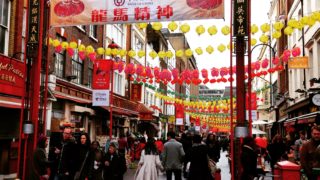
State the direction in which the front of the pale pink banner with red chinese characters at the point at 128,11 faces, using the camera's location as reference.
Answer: facing the viewer

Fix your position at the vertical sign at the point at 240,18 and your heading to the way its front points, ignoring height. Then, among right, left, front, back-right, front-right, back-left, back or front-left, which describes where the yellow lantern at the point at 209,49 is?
back

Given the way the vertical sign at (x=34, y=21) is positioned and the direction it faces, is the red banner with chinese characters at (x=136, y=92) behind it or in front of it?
behind

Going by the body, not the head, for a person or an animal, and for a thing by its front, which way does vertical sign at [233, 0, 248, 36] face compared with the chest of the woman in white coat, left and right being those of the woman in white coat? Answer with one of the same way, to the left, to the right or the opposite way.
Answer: the opposite way

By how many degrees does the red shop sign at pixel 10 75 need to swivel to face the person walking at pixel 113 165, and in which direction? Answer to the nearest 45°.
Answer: approximately 45° to its right

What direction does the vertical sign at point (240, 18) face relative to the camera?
toward the camera

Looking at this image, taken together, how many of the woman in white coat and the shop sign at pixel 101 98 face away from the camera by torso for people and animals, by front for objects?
1

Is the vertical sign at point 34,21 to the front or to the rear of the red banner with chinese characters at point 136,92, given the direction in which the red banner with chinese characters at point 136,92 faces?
to the front

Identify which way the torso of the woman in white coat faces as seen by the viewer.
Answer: away from the camera

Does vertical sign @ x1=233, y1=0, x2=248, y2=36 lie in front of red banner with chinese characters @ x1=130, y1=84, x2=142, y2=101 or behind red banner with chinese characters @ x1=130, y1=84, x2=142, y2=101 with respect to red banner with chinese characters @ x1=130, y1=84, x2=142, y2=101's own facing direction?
in front

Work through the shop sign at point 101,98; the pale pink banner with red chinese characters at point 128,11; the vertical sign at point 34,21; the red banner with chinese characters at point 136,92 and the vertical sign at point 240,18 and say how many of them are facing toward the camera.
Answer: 5

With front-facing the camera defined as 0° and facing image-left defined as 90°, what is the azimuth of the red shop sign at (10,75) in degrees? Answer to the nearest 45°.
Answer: approximately 315°

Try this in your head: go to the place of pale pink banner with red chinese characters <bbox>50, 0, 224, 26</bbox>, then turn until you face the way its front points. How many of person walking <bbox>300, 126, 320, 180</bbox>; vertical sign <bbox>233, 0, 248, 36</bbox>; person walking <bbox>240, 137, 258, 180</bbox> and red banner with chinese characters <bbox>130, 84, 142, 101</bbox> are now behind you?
1

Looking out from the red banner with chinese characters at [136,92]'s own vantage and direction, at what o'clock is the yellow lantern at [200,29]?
The yellow lantern is roughly at 12 o'clock from the red banner with chinese characters.

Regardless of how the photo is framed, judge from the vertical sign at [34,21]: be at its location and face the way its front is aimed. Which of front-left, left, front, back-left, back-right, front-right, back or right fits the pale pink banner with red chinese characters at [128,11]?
left

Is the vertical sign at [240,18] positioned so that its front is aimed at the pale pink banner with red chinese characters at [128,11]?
no

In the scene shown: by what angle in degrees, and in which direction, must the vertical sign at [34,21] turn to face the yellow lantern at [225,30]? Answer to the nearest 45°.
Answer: approximately 90° to its left
